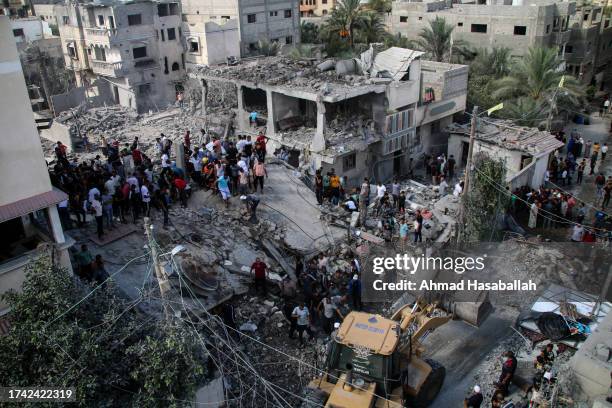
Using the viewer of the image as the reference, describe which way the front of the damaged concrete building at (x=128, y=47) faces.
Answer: facing the viewer and to the left of the viewer

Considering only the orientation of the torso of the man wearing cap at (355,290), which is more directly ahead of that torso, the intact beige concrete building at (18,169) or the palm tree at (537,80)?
the palm tree

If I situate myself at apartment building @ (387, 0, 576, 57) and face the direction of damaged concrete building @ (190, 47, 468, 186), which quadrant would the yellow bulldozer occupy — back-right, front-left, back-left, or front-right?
front-left

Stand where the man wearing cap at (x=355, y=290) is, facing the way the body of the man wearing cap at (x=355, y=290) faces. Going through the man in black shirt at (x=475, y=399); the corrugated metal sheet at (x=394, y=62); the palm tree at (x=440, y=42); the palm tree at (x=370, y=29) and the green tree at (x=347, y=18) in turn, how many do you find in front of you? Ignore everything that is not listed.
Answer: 4

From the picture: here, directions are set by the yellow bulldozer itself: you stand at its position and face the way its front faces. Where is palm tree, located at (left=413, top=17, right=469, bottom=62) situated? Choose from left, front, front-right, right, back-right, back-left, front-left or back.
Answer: front-left

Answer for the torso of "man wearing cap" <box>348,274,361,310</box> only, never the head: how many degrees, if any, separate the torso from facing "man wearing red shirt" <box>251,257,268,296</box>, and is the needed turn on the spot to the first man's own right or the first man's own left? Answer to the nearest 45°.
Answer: approximately 90° to the first man's own left

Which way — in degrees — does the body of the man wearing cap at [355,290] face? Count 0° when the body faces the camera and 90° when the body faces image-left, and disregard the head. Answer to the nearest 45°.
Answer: approximately 180°

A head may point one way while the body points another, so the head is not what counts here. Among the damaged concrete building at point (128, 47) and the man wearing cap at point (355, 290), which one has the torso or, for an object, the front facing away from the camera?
the man wearing cap

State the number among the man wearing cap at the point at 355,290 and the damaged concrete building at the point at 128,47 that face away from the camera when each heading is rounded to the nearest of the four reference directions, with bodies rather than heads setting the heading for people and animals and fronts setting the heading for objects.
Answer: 1

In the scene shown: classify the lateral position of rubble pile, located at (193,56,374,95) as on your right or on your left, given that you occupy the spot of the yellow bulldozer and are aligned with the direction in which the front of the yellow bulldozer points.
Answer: on your left

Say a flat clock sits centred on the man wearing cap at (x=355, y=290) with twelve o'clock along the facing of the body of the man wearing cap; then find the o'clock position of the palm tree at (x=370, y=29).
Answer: The palm tree is roughly at 12 o'clock from the man wearing cap.

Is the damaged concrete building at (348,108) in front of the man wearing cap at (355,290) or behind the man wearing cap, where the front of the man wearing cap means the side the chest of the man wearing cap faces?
in front

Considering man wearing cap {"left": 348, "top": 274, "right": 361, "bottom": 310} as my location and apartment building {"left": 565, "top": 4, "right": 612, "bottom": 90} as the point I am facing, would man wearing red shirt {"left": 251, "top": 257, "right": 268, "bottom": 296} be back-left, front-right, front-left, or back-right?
back-left

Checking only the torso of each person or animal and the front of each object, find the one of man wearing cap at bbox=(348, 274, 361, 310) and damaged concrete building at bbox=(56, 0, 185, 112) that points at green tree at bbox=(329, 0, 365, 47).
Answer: the man wearing cap

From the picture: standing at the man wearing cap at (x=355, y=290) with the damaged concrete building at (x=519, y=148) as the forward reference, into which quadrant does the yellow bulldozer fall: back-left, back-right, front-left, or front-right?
back-right

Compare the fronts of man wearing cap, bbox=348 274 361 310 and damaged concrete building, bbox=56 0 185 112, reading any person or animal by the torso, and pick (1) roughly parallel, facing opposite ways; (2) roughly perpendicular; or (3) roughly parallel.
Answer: roughly parallel, facing opposite ways

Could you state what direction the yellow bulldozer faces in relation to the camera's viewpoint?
facing away from the viewer and to the right of the viewer

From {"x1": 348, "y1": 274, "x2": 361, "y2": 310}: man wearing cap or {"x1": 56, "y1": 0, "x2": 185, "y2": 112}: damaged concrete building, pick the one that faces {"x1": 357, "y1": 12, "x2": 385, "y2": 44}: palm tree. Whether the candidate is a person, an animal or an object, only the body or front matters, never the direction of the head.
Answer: the man wearing cap
